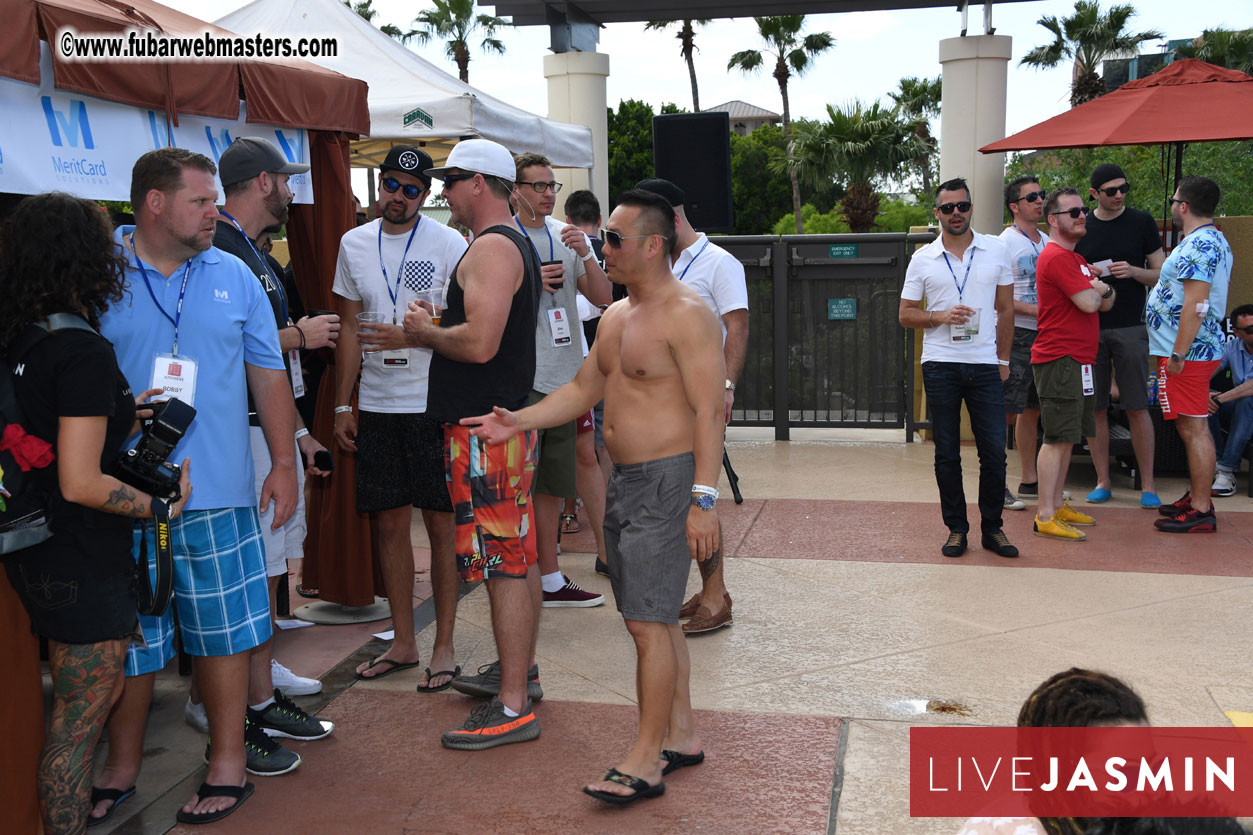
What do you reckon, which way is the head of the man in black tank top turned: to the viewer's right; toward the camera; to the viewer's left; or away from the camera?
to the viewer's left

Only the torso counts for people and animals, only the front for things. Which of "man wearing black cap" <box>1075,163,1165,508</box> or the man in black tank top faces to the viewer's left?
the man in black tank top

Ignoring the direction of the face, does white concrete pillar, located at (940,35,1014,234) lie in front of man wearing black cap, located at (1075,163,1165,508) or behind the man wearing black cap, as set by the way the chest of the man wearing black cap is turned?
behind

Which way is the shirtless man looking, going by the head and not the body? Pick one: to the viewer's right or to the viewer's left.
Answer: to the viewer's left

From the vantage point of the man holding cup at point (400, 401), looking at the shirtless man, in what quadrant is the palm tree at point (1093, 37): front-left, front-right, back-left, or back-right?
back-left

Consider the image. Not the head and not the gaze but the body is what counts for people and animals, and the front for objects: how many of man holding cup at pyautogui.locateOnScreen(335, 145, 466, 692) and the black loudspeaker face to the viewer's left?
0

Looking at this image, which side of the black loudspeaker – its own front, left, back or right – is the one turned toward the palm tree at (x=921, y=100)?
back

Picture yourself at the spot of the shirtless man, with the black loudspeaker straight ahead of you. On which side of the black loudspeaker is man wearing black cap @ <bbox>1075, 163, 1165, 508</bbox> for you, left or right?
right

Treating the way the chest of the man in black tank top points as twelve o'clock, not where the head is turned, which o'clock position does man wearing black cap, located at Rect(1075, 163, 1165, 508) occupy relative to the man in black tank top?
The man wearing black cap is roughly at 5 o'clock from the man in black tank top.

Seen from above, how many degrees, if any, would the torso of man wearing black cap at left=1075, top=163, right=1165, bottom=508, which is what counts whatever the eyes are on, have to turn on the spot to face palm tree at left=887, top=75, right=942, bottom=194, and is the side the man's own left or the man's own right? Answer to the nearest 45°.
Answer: approximately 180°

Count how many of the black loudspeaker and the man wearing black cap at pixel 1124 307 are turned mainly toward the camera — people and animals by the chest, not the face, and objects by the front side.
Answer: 2

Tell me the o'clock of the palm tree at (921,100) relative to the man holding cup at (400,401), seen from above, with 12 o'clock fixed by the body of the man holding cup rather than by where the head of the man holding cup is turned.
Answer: The palm tree is roughly at 7 o'clock from the man holding cup.

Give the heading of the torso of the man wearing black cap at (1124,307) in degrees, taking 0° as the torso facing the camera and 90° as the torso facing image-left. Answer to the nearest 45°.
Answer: approximately 0°

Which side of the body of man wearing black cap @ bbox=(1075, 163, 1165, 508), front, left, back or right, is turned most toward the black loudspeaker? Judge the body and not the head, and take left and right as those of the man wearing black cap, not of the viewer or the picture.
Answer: right

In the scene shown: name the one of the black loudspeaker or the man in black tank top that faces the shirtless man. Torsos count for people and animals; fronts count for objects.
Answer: the black loudspeaker

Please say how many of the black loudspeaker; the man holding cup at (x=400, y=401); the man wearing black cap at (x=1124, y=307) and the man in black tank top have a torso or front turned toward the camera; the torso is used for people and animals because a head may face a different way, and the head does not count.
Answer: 3

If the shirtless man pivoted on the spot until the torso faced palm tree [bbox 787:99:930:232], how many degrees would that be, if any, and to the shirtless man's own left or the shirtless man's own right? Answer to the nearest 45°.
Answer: approximately 135° to the shirtless man's own right

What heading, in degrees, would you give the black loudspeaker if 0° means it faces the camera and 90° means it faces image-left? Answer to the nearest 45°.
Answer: approximately 0°
